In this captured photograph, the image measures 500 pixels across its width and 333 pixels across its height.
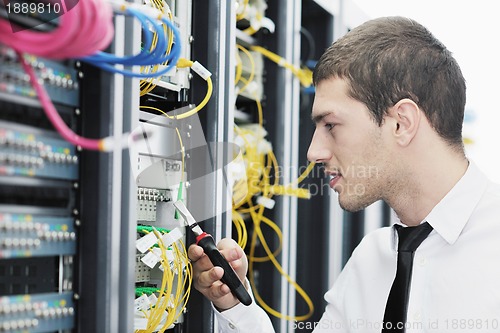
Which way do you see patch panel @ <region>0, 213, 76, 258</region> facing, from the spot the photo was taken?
facing the viewer and to the right of the viewer

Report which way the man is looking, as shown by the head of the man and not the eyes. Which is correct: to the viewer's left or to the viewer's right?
to the viewer's left

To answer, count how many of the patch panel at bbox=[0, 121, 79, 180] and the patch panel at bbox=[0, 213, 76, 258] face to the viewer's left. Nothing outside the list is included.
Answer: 0

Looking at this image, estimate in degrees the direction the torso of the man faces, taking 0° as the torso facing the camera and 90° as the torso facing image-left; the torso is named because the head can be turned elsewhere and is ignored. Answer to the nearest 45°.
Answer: approximately 45°

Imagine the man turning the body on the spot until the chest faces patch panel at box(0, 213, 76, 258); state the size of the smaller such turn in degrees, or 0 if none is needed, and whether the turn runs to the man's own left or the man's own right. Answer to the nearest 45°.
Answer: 0° — they already face it

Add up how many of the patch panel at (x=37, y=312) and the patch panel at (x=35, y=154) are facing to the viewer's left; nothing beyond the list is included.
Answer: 0

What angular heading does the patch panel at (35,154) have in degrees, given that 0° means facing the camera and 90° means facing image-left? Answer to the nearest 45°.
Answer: approximately 315°
